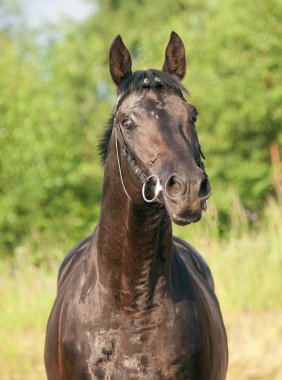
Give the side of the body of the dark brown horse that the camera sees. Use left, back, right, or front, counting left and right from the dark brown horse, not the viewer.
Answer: front
